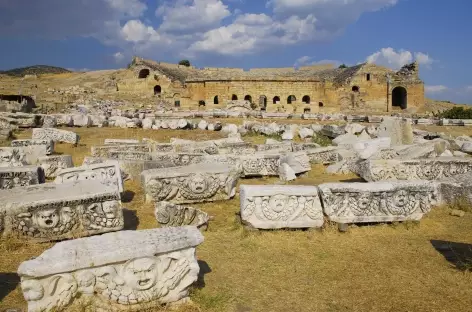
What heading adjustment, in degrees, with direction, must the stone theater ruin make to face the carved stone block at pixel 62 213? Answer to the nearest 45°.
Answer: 0° — it already faces it

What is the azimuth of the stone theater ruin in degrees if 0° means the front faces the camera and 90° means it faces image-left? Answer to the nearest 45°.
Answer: approximately 0°

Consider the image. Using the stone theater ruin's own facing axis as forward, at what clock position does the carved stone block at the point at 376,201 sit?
The carved stone block is roughly at 12 o'clock from the stone theater ruin.

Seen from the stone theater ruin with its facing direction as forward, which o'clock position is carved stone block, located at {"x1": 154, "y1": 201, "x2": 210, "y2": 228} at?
The carved stone block is roughly at 12 o'clock from the stone theater ruin.

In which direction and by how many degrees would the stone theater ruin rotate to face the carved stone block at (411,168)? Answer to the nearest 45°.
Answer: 0° — it already faces it

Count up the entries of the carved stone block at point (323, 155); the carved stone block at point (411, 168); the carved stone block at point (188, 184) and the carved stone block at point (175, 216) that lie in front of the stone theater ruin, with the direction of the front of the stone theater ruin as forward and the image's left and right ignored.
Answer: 4

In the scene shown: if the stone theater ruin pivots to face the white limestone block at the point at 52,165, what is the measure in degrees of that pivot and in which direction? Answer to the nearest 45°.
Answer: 0° — it already faces it

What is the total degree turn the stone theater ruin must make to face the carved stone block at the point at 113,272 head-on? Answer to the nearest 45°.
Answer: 0° — it already faces it

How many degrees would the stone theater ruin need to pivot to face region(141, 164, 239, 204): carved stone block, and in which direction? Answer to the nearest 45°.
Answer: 0° — it already faces it

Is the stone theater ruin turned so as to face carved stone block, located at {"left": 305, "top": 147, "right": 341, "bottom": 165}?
yes

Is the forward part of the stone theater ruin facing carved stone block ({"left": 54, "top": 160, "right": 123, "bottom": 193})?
yes
